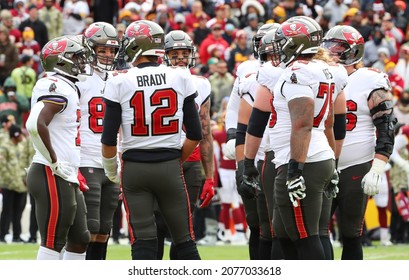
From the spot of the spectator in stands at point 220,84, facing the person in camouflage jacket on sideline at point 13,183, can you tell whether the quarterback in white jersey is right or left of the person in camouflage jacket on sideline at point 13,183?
left

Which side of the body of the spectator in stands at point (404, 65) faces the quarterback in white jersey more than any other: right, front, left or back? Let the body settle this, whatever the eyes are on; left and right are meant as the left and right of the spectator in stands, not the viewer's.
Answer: front

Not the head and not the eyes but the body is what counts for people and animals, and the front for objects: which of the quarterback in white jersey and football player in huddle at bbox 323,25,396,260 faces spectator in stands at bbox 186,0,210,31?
the quarterback in white jersey

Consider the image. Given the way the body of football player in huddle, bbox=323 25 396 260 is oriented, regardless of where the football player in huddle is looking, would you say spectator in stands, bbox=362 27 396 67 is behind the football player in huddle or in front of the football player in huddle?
behind

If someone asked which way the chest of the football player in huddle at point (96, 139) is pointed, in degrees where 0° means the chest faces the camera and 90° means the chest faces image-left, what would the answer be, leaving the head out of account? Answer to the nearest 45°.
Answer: approximately 315°

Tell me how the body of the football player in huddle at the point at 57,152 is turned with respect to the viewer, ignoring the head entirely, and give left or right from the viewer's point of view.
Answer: facing to the right of the viewer

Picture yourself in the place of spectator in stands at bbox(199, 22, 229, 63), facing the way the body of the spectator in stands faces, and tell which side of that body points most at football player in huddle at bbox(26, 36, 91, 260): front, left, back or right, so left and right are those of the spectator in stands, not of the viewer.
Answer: front

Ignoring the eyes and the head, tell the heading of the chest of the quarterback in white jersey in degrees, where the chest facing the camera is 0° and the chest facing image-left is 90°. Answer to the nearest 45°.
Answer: approximately 180°

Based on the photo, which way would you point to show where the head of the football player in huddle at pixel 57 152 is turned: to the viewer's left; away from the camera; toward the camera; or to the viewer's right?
to the viewer's right

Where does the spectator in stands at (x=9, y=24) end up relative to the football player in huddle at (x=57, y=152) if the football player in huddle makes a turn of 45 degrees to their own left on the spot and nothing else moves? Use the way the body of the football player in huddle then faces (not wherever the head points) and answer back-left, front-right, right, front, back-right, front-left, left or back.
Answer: front-left

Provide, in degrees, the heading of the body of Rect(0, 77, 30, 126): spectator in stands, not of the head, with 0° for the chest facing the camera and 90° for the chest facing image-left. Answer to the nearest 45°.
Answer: approximately 0°

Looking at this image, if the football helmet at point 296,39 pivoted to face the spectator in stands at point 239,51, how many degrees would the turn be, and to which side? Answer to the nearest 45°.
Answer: approximately 90° to its right

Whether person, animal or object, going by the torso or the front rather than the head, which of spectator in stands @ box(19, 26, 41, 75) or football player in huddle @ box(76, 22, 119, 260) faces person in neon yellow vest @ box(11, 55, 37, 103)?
spectator in stands @ box(19, 26, 41, 75)

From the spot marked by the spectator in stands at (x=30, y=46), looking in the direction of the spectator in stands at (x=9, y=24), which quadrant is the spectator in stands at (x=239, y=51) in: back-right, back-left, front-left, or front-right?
back-right

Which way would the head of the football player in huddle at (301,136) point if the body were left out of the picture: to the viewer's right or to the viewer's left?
to the viewer's left
